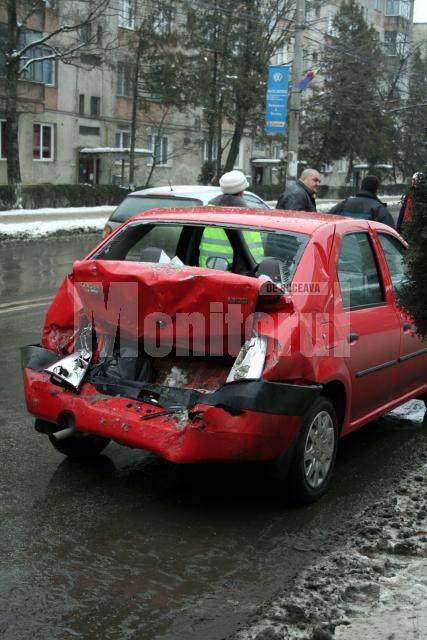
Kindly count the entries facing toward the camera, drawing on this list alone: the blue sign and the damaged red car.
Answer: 1

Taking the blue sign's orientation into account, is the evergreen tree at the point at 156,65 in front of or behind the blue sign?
behind

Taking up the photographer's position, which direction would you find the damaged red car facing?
facing away from the viewer and to the right of the viewer

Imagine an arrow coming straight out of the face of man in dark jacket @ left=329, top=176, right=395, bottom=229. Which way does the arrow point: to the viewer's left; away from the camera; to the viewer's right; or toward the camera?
away from the camera

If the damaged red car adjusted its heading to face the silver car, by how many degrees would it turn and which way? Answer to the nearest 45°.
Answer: approximately 45° to its left

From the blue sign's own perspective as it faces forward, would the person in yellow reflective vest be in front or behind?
in front

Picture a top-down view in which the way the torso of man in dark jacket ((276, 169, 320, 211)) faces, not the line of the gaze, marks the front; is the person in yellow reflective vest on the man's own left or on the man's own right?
on the man's own right

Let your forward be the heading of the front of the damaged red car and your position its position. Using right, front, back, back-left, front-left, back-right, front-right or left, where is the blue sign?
front-left

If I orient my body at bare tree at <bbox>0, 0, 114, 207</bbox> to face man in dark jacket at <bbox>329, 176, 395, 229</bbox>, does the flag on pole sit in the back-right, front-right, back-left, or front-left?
front-left

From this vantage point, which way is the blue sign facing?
toward the camera
